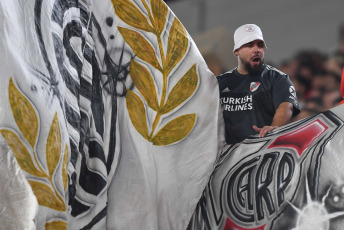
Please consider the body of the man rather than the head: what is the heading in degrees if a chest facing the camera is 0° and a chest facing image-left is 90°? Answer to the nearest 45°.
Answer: approximately 45°

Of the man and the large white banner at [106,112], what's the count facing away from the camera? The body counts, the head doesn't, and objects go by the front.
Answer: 0

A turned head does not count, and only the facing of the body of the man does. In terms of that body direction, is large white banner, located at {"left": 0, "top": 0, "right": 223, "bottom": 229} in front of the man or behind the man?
in front
